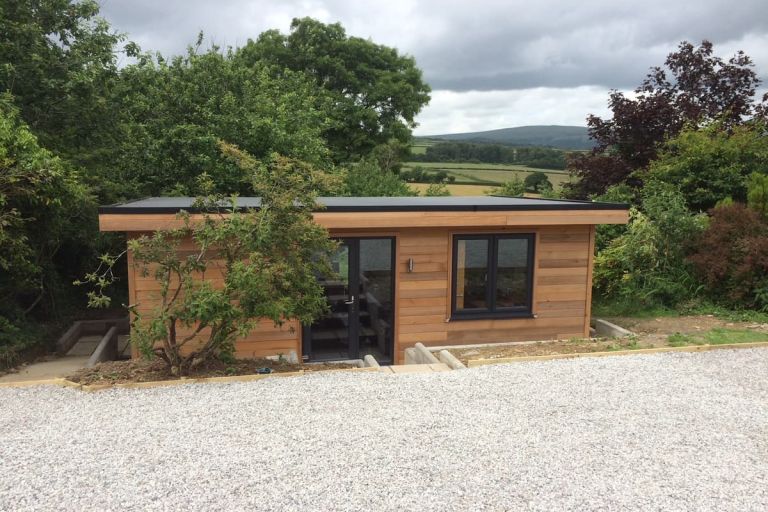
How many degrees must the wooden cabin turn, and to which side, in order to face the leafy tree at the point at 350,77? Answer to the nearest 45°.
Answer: approximately 180°

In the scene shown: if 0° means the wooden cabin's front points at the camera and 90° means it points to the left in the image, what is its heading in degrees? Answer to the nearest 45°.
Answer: approximately 0°

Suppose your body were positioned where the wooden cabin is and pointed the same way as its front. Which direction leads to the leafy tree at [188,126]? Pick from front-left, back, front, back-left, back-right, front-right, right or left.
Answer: back-right

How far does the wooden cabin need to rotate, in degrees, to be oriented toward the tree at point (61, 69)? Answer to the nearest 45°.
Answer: approximately 135° to its right

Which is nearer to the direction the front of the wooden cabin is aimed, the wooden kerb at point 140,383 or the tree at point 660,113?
the wooden kerb

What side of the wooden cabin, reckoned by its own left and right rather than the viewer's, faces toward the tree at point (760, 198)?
left

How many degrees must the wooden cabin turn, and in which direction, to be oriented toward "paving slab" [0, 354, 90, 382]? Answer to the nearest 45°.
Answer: approximately 90° to its right

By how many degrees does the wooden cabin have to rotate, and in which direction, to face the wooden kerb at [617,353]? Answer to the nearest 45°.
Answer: approximately 45° to its left
